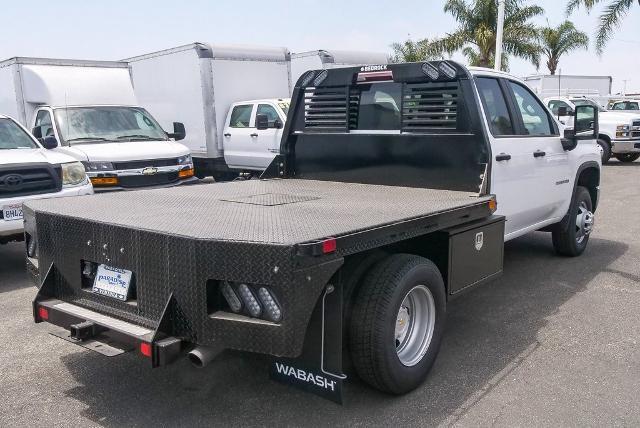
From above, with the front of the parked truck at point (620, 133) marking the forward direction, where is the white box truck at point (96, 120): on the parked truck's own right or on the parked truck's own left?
on the parked truck's own right

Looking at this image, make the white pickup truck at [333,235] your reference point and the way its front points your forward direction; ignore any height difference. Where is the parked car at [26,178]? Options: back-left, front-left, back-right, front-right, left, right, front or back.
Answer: left

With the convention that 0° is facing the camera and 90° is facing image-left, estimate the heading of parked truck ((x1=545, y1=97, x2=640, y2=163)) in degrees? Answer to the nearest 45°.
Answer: approximately 315°

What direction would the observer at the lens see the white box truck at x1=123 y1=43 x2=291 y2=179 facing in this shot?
facing the viewer and to the right of the viewer

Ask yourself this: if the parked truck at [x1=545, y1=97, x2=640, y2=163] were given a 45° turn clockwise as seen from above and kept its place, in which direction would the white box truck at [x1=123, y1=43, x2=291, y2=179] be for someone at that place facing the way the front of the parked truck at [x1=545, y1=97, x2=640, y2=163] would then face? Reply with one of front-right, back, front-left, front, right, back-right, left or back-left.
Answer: front-right

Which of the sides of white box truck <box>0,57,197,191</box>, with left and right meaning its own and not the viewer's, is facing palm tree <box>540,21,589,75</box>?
left

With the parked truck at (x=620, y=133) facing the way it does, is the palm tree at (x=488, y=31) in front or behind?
behind

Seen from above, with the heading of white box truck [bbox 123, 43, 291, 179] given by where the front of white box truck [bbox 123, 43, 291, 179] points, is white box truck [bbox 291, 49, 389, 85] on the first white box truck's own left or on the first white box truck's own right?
on the first white box truck's own left

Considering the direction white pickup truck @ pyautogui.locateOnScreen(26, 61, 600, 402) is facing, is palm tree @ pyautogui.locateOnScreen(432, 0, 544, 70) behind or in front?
in front

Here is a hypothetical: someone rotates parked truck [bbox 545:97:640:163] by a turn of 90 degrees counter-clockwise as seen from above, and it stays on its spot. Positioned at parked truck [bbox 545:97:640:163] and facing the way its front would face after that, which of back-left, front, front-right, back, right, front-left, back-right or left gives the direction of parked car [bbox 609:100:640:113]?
front-left

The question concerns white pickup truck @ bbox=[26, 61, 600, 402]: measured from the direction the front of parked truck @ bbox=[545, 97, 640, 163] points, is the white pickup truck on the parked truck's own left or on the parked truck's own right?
on the parked truck's own right

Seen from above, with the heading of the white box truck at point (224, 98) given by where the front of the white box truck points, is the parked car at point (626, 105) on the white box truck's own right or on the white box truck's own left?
on the white box truck's own left

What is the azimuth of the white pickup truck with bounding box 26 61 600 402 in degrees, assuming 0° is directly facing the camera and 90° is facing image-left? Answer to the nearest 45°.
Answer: approximately 225°

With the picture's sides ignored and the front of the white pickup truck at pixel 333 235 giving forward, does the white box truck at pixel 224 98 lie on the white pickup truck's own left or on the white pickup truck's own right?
on the white pickup truck's own left

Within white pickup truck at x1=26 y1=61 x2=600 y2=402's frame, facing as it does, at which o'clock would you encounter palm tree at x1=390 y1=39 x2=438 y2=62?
The palm tree is roughly at 11 o'clock from the white pickup truck.

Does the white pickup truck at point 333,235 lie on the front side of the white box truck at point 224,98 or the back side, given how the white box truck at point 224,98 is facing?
on the front side

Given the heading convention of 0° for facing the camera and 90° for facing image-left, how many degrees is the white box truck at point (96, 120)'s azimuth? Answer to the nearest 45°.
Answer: approximately 315°

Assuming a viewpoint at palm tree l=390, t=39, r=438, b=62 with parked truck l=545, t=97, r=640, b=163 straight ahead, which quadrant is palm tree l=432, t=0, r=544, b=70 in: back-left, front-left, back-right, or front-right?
front-left
